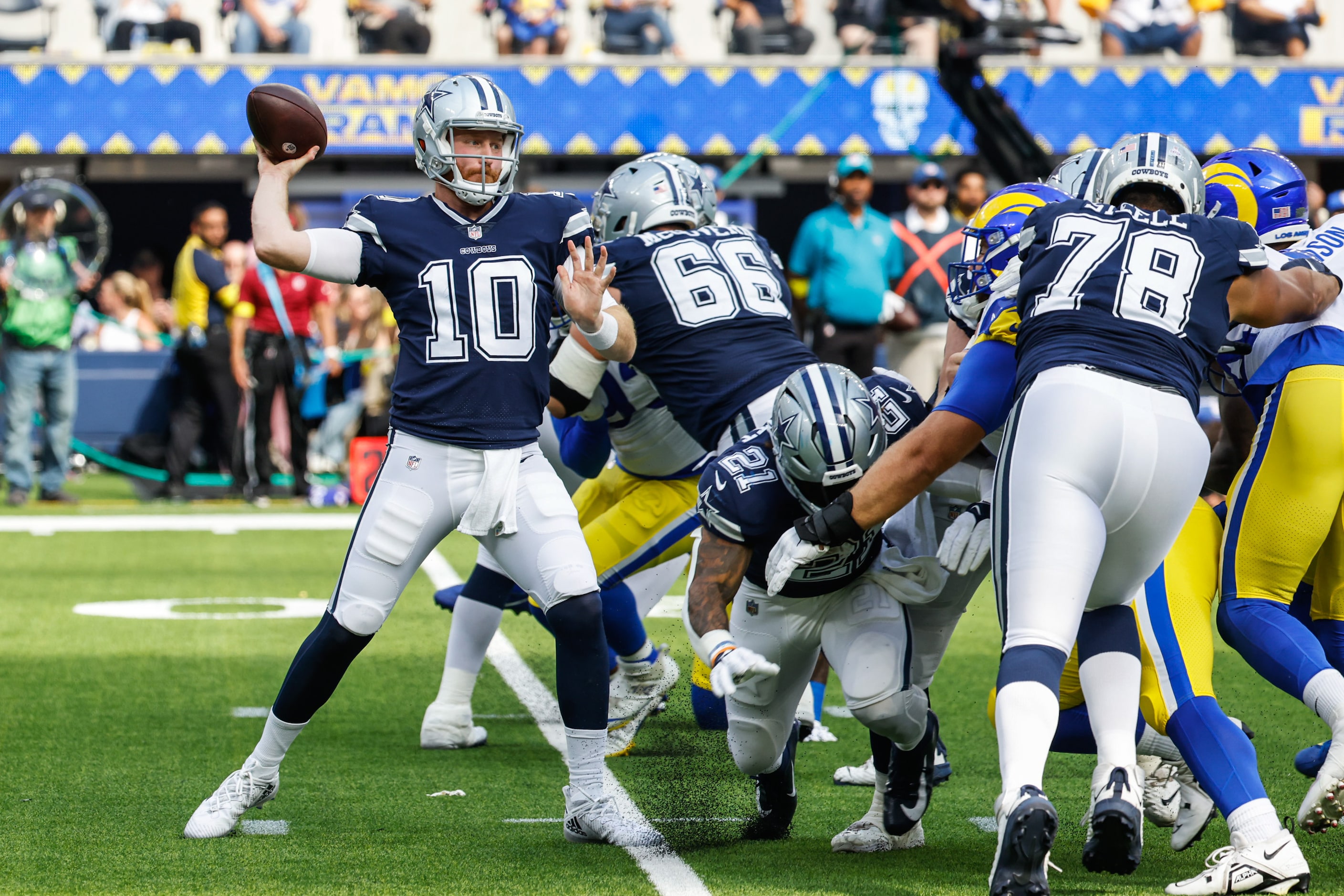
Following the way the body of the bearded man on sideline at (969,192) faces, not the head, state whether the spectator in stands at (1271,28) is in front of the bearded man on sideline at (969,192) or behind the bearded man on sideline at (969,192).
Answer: behind

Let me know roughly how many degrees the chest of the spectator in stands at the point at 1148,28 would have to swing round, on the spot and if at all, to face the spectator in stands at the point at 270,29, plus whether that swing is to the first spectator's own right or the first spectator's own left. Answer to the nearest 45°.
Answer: approximately 90° to the first spectator's own right

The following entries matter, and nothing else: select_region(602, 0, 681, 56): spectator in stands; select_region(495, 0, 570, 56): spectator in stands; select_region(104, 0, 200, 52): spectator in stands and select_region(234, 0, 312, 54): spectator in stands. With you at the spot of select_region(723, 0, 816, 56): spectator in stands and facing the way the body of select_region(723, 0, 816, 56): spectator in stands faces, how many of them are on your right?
4

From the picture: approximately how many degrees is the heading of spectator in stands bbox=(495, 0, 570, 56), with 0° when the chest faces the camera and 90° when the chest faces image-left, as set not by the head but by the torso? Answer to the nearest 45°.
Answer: approximately 0°

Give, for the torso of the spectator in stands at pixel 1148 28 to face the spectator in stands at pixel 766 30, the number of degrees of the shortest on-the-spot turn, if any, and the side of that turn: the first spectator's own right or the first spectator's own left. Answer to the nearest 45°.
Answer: approximately 90° to the first spectator's own right

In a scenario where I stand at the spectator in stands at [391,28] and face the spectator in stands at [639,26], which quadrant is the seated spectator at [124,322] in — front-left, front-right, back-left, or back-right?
back-right

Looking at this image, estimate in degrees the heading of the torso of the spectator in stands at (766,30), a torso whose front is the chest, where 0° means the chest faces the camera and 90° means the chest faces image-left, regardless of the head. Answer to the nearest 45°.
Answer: approximately 0°

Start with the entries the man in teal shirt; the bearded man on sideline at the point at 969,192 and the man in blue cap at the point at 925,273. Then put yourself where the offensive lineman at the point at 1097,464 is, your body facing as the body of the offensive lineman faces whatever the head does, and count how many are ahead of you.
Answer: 3

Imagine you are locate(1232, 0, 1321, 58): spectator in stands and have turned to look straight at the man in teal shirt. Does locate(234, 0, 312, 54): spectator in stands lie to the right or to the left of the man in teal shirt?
right

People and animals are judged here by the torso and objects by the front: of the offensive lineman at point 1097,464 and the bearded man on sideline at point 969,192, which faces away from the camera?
the offensive lineman

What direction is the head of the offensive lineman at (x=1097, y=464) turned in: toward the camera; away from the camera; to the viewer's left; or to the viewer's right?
away from the camera

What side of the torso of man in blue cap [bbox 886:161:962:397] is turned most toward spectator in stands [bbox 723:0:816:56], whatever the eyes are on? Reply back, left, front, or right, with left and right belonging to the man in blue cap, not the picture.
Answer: back
